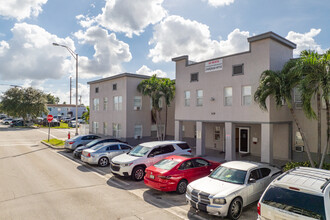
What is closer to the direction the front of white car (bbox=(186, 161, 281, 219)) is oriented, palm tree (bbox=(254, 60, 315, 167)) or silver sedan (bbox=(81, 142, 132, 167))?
the silver sedan

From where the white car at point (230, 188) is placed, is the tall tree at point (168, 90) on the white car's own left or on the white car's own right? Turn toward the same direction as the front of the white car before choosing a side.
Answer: on the white car's own right

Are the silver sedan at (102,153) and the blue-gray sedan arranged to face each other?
no

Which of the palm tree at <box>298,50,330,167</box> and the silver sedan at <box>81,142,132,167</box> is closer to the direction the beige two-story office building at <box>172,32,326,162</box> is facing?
the silver sedan

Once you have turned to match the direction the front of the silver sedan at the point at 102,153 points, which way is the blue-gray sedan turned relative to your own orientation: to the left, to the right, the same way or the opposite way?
the same way

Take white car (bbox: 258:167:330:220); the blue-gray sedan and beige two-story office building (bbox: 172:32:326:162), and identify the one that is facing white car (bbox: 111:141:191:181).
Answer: the beige two-story office building

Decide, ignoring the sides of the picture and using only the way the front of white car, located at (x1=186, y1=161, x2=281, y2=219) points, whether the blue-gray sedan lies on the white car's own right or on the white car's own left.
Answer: on the white car's own right

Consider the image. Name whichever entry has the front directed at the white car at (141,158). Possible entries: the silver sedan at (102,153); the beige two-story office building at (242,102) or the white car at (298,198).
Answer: the beige two-story office building

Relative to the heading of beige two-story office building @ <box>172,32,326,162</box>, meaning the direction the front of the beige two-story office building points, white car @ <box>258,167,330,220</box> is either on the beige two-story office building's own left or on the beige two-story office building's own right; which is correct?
on the beige two-story office building's own left

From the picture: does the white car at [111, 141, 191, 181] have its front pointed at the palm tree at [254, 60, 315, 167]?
no

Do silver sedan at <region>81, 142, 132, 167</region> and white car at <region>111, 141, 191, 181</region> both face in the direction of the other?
no

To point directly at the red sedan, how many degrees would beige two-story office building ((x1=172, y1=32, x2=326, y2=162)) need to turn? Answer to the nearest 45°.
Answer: approximately 45° to its left

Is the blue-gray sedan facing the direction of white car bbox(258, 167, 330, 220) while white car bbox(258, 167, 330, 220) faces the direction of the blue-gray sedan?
no

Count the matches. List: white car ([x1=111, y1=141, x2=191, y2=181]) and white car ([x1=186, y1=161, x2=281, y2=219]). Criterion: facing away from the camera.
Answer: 0

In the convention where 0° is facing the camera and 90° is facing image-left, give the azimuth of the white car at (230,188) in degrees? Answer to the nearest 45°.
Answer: approximately 45°
